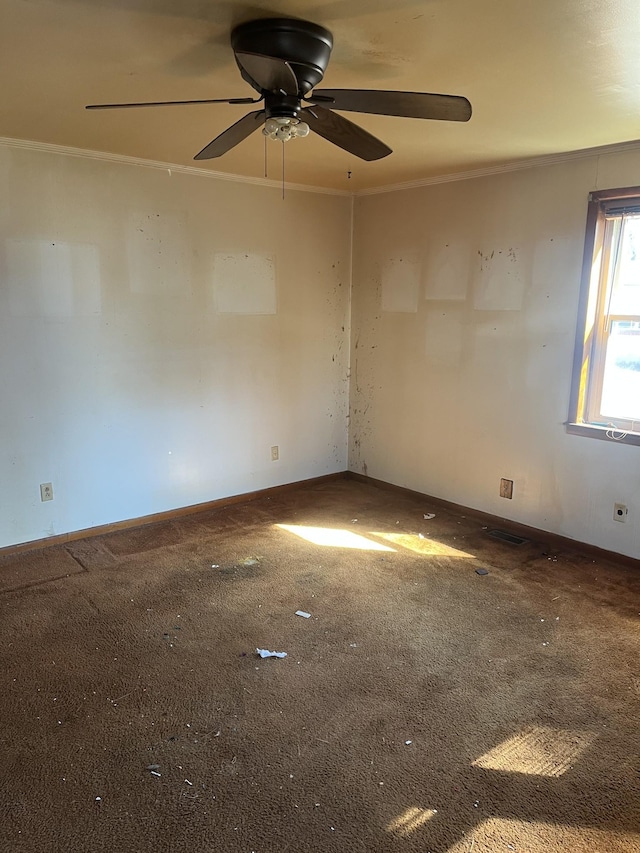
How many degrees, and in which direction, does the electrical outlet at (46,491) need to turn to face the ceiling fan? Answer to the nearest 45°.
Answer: approximately 45° to its left

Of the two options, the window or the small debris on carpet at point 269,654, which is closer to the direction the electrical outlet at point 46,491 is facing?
the small debris on carpet

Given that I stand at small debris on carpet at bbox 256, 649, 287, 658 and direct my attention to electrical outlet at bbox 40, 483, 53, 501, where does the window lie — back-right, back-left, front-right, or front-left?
back-right

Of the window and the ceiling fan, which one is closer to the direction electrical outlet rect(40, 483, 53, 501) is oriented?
the ceiling fan

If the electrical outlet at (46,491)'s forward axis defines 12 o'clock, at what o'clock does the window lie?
The window is roughly at 10 o'clock from the electrical outlet.

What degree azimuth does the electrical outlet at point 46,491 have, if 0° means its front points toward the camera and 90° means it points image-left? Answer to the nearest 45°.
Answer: approximately 0°

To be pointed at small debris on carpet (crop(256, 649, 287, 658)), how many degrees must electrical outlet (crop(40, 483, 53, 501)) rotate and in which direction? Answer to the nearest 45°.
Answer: approximately 45° to its left

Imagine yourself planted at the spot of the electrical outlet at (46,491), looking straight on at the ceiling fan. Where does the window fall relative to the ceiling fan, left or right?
left

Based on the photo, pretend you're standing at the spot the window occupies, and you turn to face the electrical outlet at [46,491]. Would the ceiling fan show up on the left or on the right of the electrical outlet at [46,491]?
left
